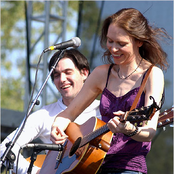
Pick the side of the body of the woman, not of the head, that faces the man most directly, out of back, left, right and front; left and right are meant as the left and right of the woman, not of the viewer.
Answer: right

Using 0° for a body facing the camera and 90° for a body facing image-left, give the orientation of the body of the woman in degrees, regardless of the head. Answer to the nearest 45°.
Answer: approximately 45°

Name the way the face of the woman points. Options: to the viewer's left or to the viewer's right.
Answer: to the viewer's left
